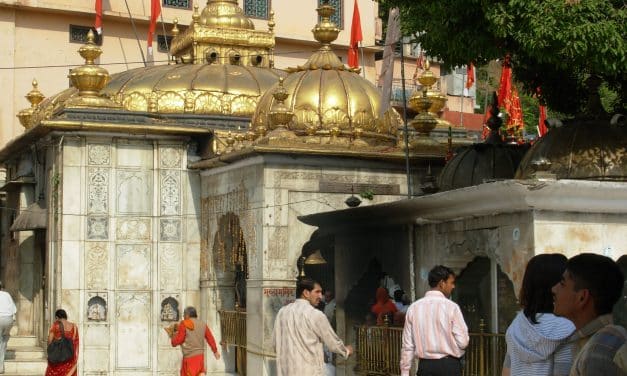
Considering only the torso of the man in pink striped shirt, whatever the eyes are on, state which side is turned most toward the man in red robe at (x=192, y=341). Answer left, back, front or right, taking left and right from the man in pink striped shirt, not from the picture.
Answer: left

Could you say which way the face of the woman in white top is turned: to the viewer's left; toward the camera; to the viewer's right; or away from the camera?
away from the camera
